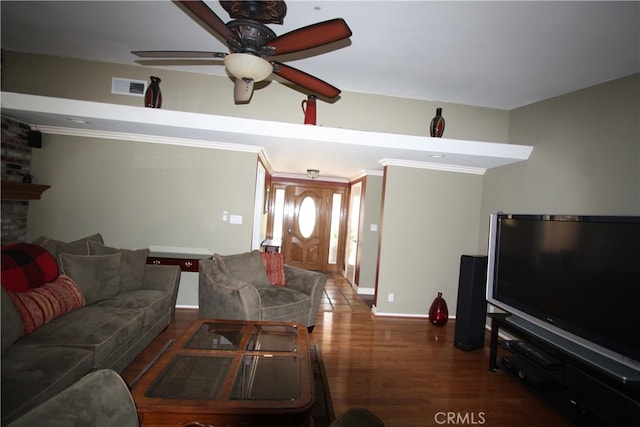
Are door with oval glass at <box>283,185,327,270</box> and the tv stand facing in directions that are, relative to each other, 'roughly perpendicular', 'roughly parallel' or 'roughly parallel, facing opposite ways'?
roughly perpendicular

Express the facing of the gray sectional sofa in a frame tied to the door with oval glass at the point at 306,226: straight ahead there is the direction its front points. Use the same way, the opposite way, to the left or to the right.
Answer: to the left

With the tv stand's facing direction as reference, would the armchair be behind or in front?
in front

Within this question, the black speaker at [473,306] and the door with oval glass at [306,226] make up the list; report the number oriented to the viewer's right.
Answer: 0

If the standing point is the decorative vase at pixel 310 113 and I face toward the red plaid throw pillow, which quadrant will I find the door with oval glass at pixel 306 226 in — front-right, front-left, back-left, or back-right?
back-right

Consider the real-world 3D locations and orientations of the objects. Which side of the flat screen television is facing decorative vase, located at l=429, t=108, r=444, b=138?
right

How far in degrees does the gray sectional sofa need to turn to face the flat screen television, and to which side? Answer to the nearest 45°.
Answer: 0° — it already faces it

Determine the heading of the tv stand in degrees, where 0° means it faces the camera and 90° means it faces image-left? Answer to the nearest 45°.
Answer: approximately 45°

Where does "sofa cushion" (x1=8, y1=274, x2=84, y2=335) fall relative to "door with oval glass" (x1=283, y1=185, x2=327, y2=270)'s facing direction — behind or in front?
in front

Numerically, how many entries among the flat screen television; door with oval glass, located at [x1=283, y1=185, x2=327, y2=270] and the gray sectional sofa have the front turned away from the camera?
0

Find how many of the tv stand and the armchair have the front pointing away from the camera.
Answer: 0

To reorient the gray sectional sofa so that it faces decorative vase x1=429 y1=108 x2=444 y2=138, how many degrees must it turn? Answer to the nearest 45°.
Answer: approximately 45° to its left

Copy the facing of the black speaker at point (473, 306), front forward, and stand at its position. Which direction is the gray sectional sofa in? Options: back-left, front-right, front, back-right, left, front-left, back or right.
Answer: front

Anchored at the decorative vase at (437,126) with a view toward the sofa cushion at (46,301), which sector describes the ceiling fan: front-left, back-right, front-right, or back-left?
front-left

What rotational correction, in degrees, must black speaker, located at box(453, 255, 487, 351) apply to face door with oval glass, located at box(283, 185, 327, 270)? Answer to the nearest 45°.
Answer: approximately 90° to its right

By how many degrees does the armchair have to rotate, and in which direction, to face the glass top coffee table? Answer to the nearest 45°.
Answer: approximately 45° to its right

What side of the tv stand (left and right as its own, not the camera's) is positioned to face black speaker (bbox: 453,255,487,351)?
right

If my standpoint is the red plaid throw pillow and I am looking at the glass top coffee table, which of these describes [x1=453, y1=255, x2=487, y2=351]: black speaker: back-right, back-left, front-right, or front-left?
front-left
